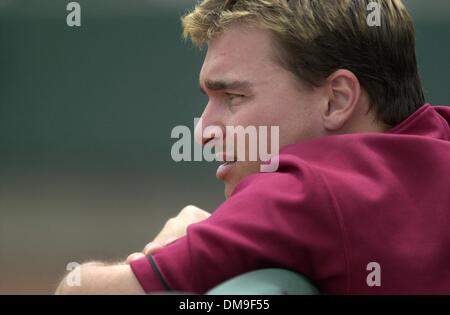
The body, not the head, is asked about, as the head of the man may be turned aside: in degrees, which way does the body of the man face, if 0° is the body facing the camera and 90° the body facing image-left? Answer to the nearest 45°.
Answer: approximately 90°

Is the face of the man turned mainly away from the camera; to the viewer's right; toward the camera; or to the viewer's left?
to the viewer's left
